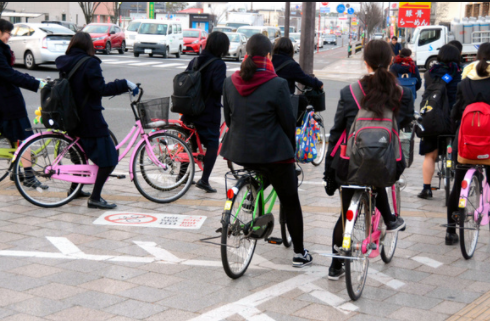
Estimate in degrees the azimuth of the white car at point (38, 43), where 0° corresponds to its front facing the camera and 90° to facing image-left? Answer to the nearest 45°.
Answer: approximately 135°

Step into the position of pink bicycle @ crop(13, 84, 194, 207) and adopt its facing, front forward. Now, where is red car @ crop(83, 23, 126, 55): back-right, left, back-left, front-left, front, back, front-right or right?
left

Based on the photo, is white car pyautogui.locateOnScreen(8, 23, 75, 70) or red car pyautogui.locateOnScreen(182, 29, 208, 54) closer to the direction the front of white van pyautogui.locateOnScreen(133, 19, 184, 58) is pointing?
the white car

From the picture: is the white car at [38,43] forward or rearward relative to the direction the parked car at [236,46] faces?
forward

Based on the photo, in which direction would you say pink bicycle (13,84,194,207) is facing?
to the viewer's right

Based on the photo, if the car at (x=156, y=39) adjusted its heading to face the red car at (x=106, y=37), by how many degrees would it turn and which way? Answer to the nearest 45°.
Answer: approximately 45° to its right

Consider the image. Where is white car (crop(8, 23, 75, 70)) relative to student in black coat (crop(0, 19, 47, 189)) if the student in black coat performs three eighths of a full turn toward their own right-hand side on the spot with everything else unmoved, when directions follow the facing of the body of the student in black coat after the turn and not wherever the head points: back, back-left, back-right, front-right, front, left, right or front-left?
back-right

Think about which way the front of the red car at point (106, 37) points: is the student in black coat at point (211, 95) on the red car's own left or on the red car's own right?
on the red car's own left

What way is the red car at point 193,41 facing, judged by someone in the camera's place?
facing the viewer and to the left of the viewer

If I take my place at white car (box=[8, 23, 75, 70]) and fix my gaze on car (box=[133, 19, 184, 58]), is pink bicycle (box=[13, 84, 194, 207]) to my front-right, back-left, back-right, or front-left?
back-right

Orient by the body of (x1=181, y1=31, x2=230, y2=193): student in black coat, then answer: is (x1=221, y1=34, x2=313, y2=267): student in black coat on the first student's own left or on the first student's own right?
on the first student's own right

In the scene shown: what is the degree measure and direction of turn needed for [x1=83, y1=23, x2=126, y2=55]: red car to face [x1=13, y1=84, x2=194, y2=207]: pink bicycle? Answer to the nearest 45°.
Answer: approximately 45° to its left
